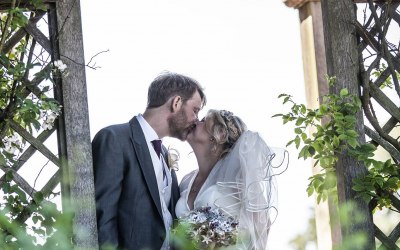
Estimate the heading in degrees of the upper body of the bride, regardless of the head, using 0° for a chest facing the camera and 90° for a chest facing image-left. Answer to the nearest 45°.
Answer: approximately 45°

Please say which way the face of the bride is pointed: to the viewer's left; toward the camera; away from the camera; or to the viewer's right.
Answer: to the viewer's left

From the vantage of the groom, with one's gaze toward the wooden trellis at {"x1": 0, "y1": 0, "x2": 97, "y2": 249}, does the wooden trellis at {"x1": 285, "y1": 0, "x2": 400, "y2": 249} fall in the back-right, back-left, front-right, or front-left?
back-left

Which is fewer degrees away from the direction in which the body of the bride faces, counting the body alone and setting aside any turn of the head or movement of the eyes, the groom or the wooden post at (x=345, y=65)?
the groom

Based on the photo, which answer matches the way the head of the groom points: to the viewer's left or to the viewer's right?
to the viewer's right

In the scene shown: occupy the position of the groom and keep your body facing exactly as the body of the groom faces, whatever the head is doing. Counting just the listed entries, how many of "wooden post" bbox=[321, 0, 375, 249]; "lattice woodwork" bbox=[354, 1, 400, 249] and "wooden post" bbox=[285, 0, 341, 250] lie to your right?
0

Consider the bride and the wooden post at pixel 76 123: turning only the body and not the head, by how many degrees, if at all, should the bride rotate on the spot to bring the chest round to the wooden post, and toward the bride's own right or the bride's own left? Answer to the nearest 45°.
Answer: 0° — they already face it

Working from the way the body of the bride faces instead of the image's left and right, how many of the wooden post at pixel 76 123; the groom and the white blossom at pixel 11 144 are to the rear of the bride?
0

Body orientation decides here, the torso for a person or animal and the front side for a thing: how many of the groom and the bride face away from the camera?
0

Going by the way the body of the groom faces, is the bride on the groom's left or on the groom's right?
on the groom's left

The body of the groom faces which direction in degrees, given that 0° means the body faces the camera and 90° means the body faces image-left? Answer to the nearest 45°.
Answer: approximately 315°

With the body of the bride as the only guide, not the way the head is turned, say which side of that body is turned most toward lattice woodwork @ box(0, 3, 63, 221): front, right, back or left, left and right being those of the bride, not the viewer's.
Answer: front
